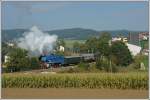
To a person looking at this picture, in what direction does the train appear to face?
facing the viewer and to the left of the viewer

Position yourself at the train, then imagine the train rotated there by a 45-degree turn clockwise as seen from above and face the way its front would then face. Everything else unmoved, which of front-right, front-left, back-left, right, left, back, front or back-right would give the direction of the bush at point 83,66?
back-right

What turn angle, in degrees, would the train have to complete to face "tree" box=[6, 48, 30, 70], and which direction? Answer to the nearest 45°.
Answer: approximately 45° to its right

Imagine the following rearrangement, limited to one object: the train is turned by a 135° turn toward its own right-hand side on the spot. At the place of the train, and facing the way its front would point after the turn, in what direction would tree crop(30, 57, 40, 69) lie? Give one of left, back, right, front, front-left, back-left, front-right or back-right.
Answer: left

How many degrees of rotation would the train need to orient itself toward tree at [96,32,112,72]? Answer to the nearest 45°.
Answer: approximately 180°
